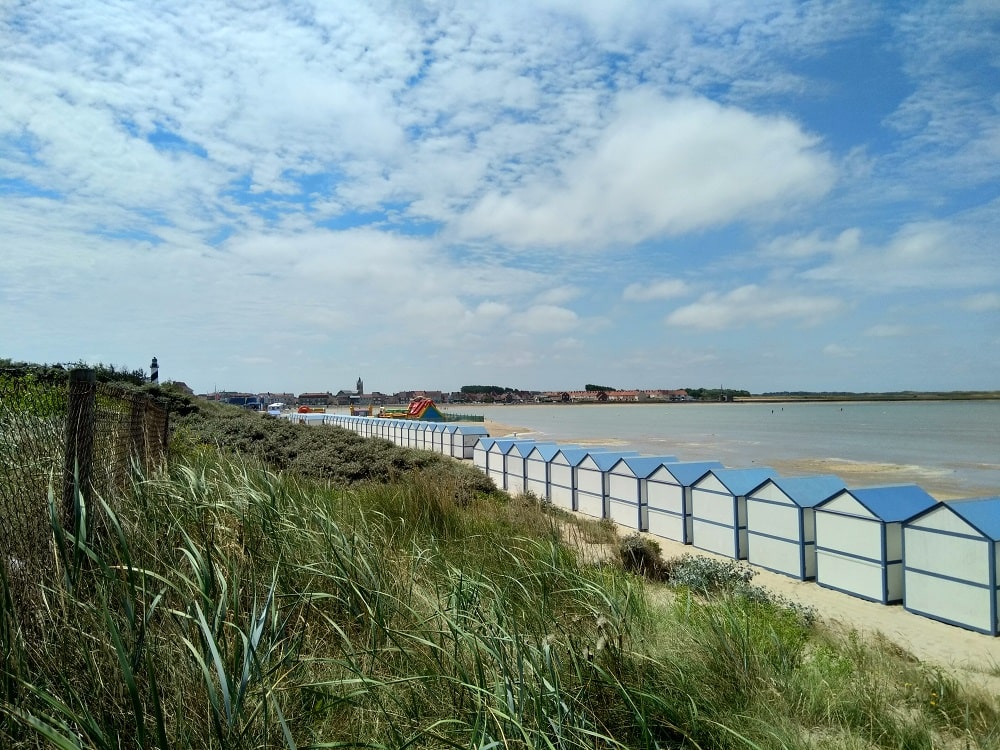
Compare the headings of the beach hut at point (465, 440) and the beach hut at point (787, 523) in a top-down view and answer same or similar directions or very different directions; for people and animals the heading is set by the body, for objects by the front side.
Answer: same or similar directions

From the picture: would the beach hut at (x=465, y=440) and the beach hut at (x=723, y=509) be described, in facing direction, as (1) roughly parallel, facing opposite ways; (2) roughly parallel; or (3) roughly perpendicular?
roughly parallel

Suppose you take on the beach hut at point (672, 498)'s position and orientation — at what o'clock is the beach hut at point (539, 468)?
the beach hut at point (539, 468) is roughly at 9 o'clock from the beach hut at point (672, 498).

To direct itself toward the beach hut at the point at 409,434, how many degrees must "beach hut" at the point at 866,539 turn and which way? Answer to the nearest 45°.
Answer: approximately 90° to its left

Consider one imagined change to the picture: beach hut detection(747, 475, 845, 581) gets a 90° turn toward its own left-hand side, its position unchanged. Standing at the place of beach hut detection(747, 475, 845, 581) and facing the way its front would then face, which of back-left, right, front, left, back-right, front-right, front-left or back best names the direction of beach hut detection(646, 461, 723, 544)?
front

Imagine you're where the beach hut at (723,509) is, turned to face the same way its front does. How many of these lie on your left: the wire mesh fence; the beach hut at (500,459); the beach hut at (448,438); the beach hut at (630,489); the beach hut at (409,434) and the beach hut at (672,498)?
5

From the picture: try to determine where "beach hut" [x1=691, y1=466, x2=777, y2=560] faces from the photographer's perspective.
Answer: facing away from the viewer and to the right of the viewer

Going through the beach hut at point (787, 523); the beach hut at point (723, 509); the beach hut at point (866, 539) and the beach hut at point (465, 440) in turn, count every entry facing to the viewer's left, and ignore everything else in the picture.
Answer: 0

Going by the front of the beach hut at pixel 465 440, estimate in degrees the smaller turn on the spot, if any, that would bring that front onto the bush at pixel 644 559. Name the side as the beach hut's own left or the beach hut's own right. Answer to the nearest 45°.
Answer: approximately 135° to the beach hut's own right

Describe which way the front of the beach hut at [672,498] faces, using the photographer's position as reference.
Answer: facing away from the viewer and to the right of the viewer

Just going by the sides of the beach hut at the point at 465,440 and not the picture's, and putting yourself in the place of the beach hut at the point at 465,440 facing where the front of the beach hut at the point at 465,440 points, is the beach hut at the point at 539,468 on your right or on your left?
on your right

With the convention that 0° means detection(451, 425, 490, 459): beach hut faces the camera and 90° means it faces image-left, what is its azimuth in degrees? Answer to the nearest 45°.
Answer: approximately 225°
